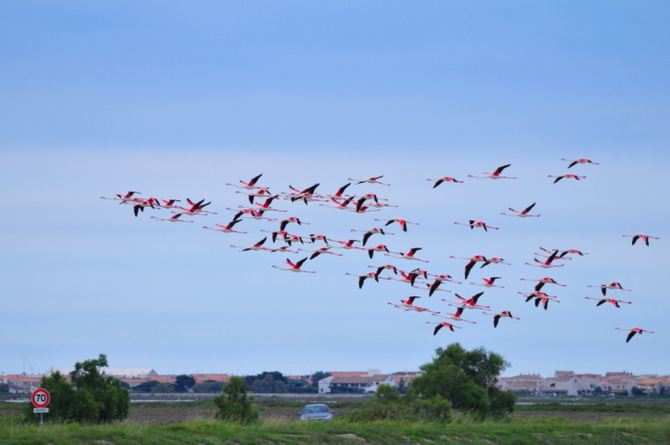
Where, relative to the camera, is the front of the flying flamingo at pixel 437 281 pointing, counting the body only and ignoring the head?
to the viewer's left

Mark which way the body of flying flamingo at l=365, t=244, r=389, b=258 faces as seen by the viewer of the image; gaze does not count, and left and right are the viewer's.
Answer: facing to the left of the viewer

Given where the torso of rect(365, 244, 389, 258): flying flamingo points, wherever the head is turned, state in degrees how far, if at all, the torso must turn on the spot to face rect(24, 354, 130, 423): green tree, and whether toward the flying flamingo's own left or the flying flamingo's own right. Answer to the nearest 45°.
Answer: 0° — it already faces it

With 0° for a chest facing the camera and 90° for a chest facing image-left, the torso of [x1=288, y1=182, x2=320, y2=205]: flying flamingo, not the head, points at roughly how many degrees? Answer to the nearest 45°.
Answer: approximately 90°

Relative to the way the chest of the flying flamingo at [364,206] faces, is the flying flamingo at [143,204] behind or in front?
in front

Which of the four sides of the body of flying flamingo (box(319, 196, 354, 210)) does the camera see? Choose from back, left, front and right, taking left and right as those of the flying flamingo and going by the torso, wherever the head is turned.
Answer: left

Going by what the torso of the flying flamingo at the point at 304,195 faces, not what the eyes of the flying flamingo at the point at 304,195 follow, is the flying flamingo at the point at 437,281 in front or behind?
behind

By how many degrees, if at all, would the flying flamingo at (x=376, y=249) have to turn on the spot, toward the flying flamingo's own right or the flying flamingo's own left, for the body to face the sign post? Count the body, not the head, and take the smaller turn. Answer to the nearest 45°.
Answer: approximately 45° to the flying flamingo's own left

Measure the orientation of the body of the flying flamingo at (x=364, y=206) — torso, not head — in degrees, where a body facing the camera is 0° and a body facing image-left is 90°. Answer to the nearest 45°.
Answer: approximately 90°

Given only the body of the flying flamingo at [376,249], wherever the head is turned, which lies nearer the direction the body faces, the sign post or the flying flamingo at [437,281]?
the sign post
